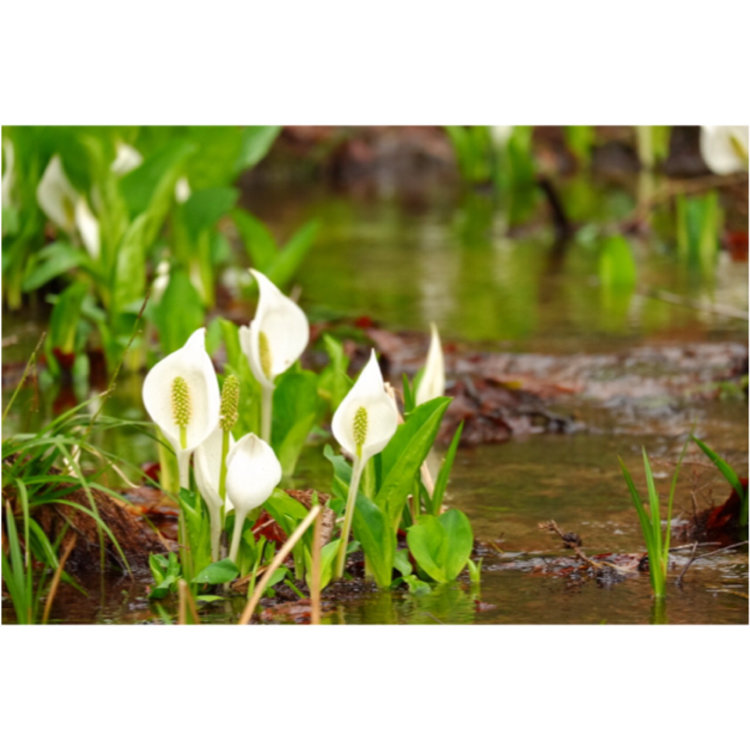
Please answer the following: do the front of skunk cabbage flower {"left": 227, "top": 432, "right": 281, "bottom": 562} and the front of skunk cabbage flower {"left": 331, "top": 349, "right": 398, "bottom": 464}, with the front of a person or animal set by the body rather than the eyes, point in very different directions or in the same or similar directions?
very different directions

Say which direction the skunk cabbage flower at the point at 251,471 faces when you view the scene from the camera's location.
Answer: facing away from the viewer

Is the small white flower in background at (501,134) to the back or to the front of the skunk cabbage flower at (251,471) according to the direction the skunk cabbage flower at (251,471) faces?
to the front

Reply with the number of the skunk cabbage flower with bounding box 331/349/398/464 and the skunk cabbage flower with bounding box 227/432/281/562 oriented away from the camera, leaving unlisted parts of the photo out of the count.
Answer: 1

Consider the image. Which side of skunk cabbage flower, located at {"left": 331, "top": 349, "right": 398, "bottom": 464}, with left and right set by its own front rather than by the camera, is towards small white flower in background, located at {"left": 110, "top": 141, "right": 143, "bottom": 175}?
back

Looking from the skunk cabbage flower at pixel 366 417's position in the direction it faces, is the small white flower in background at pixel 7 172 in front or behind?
behind

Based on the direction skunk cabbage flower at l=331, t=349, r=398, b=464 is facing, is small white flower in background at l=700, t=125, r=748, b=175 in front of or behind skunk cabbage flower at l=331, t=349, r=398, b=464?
behind

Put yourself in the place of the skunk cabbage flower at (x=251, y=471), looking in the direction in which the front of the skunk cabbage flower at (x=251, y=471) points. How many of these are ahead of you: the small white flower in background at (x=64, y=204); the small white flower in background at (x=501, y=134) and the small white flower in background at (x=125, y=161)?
3
